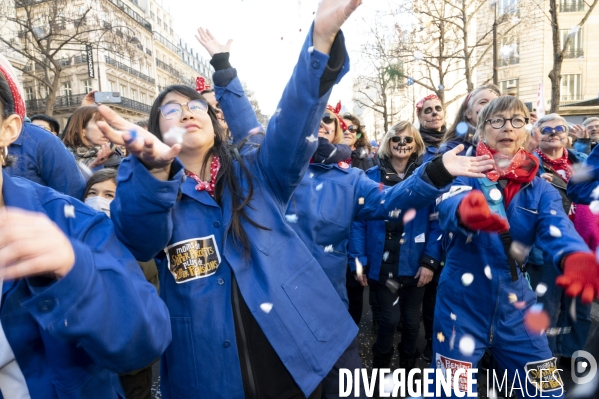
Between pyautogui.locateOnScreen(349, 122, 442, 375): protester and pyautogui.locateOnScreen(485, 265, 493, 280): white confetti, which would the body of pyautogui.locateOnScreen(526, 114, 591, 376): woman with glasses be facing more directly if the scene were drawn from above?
the white confetti

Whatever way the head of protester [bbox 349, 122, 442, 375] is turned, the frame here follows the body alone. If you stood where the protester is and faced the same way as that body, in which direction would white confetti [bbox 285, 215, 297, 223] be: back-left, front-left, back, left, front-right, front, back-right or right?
front-right

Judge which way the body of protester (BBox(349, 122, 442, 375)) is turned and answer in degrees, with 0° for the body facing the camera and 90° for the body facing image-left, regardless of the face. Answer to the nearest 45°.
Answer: approximately 0°

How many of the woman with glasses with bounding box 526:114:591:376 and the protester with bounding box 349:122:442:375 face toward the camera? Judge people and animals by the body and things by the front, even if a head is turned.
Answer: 2

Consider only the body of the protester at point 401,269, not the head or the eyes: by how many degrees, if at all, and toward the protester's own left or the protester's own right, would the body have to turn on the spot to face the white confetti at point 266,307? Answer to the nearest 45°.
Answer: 0° — they already face it

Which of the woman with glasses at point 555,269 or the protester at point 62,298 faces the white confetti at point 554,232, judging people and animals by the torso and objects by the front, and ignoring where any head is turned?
the woman with glasses

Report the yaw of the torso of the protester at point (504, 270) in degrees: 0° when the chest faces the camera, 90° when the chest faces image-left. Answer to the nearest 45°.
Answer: approximately 0°

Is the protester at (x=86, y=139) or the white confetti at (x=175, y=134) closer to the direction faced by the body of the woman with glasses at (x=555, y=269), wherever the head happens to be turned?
the white confetti
